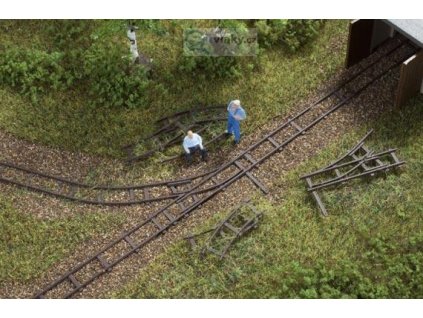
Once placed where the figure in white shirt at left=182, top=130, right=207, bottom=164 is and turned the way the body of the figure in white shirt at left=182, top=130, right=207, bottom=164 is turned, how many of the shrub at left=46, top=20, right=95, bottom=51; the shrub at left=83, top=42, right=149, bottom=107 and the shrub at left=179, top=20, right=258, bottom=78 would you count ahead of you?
0

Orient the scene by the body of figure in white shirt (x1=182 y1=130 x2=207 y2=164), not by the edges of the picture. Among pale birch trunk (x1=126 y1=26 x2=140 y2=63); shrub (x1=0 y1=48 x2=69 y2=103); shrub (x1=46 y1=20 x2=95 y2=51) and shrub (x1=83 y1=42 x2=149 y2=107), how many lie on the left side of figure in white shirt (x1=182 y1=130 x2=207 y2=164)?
0

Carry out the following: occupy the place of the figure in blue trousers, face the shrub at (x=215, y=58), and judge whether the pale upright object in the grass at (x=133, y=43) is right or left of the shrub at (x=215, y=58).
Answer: left

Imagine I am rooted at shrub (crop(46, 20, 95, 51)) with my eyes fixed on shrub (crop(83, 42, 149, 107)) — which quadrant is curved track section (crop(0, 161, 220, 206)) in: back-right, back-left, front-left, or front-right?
front-right

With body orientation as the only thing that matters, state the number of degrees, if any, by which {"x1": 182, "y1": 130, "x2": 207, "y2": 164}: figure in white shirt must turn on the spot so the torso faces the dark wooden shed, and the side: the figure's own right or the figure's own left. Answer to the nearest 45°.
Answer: approximately 135° to the figure's own left

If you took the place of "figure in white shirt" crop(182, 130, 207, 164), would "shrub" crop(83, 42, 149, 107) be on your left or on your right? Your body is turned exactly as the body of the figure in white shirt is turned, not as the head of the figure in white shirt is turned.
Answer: on your right

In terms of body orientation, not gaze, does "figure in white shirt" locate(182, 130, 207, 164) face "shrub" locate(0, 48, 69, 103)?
no

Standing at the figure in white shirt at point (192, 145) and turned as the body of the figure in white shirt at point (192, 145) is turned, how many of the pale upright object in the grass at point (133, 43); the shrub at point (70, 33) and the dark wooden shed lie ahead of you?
0

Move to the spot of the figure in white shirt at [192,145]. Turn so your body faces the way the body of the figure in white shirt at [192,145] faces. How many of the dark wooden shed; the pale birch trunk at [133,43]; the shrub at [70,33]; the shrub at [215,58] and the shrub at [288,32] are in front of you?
0

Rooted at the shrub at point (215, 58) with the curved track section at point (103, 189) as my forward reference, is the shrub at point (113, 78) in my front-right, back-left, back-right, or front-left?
front-right

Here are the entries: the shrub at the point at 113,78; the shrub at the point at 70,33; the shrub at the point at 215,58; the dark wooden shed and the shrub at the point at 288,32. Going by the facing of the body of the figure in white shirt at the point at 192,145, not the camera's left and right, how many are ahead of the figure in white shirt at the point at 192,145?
0

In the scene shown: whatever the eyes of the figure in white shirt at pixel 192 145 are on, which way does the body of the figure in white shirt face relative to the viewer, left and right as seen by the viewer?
facing the viewer

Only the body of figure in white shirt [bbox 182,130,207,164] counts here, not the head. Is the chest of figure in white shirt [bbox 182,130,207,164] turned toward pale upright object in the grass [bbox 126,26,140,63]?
no

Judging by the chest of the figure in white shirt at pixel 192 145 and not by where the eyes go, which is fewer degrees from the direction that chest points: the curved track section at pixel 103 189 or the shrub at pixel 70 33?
the curved track section

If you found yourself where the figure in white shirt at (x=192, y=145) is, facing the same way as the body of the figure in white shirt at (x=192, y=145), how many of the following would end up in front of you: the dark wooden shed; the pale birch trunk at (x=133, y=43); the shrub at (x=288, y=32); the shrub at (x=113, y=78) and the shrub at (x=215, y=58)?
0

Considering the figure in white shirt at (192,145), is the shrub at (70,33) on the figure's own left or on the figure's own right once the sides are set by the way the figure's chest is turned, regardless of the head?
on the figure's own right

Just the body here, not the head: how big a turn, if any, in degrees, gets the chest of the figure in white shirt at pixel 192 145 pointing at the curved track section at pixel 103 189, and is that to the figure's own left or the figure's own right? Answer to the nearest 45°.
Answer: approximately 90° to the figure's own right

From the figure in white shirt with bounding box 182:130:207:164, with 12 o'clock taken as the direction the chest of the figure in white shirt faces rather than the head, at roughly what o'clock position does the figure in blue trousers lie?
The figure in blue trousers is roughly at 8 o'clock from the figure in white shirt.

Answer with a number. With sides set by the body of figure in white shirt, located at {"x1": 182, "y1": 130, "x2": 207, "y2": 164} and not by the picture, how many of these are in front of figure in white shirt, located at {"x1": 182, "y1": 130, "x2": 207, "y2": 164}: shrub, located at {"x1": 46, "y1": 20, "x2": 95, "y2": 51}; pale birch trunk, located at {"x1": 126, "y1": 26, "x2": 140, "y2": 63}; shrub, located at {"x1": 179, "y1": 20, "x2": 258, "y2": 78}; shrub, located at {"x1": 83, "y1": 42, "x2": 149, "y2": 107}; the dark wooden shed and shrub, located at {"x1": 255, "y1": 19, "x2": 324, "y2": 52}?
0

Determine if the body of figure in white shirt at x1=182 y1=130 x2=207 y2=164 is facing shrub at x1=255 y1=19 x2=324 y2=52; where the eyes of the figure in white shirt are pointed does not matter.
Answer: no

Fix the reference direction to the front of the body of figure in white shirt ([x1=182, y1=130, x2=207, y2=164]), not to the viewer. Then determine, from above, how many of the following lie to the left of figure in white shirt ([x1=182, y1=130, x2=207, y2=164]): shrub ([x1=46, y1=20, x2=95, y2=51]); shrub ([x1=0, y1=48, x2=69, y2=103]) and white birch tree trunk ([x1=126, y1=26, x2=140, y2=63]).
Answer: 0
